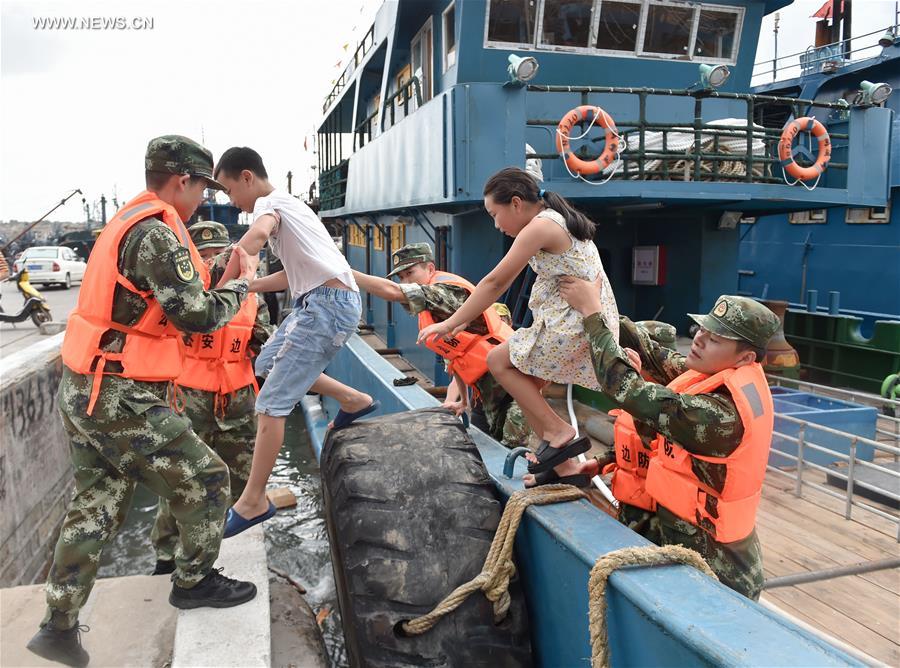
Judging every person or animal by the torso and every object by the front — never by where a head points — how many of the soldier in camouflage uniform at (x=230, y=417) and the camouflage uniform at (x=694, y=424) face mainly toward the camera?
1

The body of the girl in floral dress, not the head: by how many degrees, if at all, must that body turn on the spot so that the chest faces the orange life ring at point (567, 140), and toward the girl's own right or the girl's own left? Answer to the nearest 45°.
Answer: approximately 90° to the girl's own right

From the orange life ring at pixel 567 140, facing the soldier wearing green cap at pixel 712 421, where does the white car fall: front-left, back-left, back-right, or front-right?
back-right

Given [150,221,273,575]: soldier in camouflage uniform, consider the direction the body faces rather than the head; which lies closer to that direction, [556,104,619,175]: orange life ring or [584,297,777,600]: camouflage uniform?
the camouflage uniform

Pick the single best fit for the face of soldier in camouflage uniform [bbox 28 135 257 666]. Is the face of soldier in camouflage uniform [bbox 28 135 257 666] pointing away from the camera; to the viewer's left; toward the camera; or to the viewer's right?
to the viewer's right

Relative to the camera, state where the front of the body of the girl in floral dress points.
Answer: to the viewer's left

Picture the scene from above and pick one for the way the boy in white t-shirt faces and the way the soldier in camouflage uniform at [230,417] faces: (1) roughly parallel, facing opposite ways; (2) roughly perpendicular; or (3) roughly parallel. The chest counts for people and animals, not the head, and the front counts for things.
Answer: roughly perpendicular

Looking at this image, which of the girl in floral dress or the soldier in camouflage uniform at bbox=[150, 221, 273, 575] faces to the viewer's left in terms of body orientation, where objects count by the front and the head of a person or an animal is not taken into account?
the girl in floral dress

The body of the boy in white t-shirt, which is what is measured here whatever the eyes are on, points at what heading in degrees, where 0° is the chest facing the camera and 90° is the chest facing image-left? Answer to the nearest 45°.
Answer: approximately 90°
